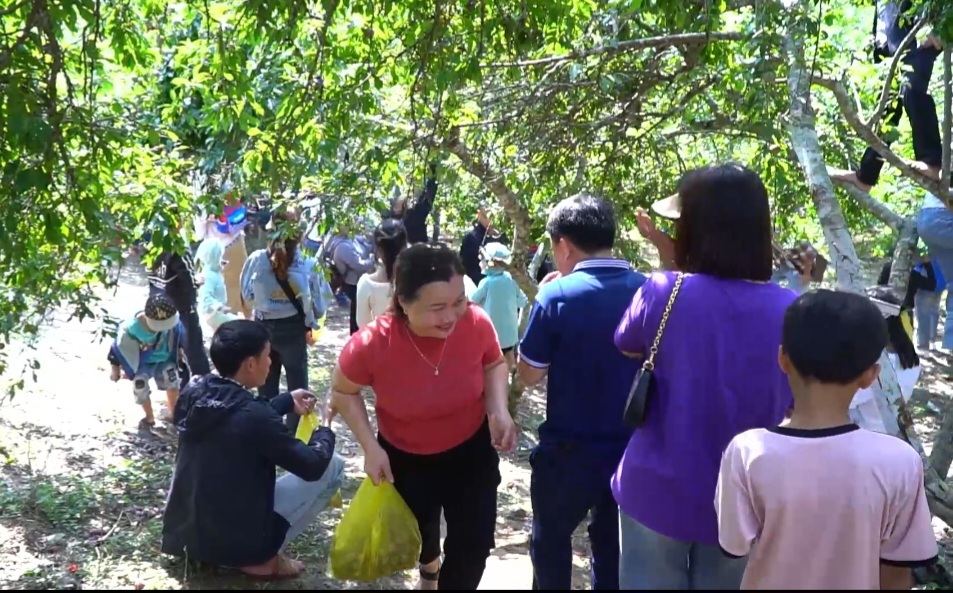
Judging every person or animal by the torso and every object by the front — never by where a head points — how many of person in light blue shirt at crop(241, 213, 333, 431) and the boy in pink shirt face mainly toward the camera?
0

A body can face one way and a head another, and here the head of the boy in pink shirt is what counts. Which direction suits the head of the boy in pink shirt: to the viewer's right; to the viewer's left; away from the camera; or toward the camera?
away from the camera

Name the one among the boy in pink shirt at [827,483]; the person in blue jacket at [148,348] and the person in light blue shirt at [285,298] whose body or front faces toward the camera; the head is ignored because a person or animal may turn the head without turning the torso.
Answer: the person in blue jacket

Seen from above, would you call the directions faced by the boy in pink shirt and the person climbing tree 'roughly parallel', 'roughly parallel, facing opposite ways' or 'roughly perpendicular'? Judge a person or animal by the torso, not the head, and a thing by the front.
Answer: roughly perpendicular

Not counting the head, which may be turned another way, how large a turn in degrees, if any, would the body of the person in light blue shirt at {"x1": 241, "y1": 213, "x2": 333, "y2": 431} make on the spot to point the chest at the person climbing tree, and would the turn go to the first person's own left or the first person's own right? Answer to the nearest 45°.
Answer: approximately 135° to the first person's own right

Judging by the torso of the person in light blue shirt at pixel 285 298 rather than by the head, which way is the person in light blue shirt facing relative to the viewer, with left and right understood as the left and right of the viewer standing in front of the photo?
facing away from the viewer

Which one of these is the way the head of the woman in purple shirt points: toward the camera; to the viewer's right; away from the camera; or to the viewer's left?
away from the camera

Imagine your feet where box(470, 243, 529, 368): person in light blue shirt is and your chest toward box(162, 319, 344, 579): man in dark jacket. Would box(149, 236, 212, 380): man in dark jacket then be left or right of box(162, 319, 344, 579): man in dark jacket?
right

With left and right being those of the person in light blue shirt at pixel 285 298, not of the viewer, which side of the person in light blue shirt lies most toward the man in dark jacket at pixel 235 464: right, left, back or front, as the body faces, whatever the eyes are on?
back

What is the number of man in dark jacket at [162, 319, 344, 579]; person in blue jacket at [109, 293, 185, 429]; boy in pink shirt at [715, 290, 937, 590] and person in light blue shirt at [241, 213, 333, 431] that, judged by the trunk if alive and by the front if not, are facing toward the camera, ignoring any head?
1

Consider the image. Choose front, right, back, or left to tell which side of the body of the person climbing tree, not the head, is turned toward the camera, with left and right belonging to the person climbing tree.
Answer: left

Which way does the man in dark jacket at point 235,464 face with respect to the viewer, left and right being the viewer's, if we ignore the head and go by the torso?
facing away from the viewer and to the right of the viewer

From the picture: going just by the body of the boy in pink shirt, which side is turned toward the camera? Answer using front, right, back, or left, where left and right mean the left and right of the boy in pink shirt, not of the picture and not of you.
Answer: back
